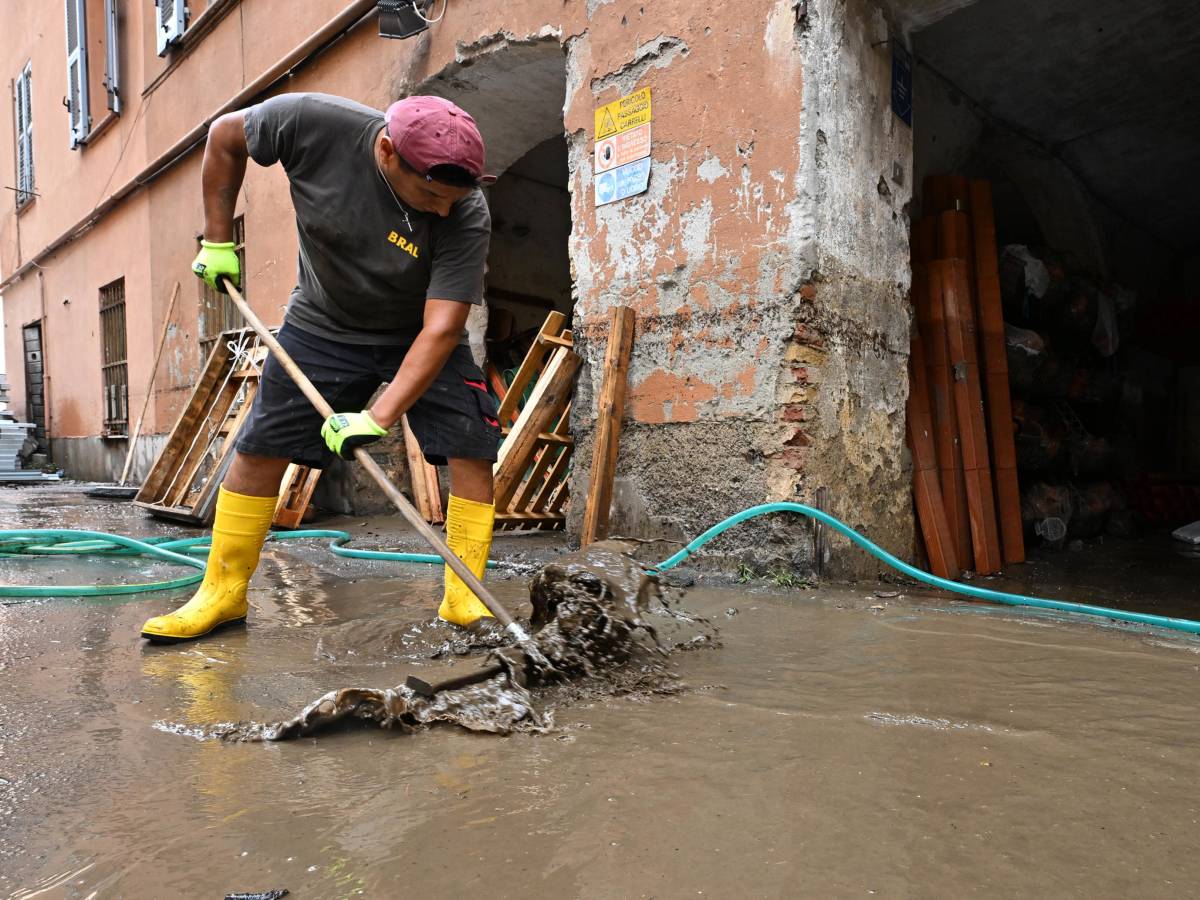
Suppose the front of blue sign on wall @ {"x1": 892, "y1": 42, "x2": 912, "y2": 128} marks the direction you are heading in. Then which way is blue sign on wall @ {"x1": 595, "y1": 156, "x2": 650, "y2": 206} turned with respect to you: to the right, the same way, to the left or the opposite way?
to the right

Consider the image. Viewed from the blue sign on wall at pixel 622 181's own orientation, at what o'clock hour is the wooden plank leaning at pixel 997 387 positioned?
The wooden plank leaning is roughly at 7 o'clock from the blue sign on wall.

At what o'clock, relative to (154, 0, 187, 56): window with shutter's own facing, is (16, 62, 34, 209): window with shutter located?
(16, 62, 34, 209): window with shutter is roughly at 4 o'clock from (154, 0, 187, 56): window with shutter.

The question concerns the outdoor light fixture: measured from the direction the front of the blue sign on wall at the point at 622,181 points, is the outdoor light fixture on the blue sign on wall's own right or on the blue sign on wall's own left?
on the blue sign on wall's own right

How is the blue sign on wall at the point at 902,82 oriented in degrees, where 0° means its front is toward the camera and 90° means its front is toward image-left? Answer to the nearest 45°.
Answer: approximately 315°
